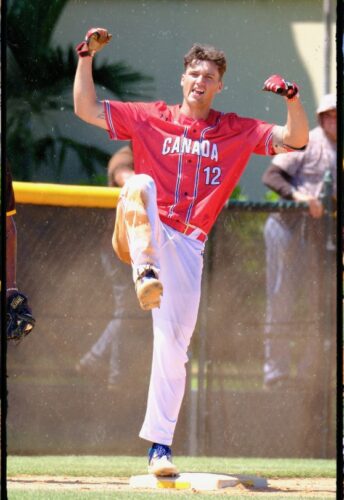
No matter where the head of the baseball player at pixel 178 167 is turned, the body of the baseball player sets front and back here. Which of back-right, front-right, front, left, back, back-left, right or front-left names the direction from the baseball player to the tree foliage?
back

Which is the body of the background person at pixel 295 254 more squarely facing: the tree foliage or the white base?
the white base

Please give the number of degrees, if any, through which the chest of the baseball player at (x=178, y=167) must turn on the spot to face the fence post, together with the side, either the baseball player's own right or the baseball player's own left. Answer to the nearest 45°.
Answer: approximately 180°

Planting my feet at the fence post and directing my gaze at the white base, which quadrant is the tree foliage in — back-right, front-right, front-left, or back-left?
back-right

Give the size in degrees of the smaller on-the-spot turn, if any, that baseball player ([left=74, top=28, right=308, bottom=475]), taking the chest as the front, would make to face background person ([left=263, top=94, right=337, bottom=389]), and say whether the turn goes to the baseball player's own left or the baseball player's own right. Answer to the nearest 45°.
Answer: approximately 180°

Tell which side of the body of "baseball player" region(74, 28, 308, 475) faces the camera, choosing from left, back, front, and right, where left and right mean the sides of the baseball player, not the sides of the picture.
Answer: front
